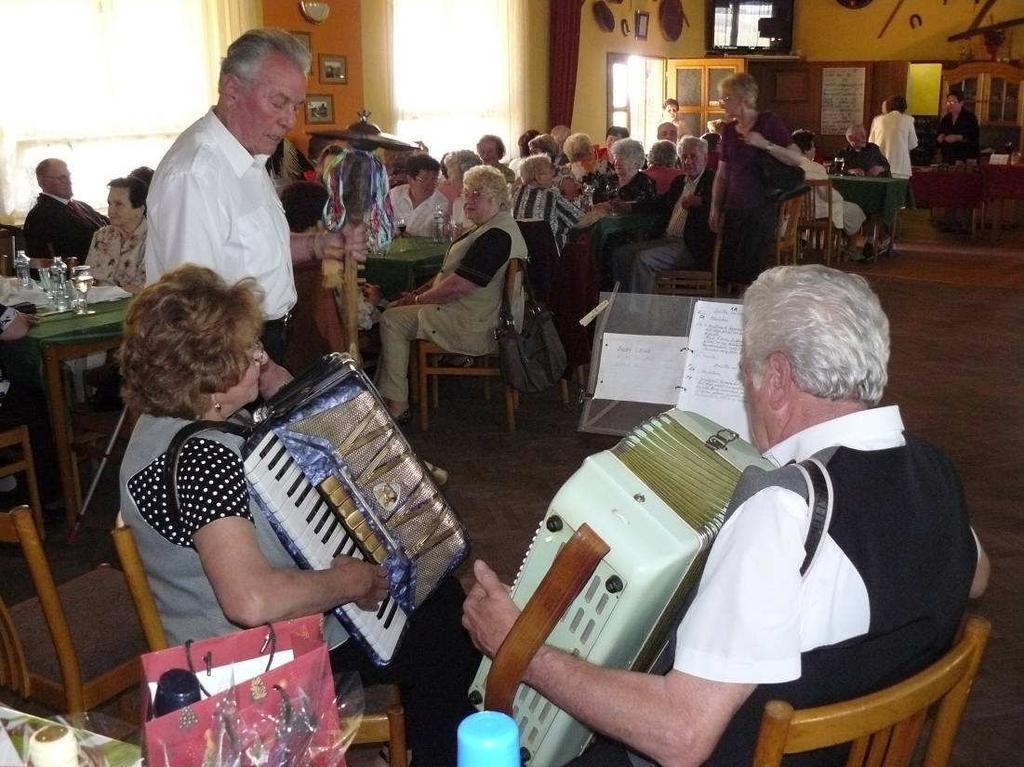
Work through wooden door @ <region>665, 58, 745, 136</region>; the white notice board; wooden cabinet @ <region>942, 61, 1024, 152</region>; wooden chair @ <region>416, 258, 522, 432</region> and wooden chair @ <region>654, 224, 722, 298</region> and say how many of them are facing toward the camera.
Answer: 3

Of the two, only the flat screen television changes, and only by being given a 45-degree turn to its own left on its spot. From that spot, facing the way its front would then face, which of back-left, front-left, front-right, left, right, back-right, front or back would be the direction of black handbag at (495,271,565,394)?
front-right

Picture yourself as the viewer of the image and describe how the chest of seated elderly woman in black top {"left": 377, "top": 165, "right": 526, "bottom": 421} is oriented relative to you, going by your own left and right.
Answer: facing to the left of the viewer

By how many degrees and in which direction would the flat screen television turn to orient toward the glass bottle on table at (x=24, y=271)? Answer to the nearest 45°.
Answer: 0° — it already faces it

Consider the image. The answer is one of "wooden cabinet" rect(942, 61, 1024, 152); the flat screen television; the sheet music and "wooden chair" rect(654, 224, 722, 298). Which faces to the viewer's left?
the wooden chair

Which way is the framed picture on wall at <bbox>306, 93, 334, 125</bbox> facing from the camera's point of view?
toward the camera

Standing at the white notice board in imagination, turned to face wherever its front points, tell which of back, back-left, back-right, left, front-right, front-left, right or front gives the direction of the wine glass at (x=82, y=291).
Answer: front

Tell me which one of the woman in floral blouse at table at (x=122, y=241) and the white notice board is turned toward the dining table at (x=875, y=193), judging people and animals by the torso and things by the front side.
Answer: the white notice board

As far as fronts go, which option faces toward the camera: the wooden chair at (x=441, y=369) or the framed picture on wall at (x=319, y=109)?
the framed picture on wall

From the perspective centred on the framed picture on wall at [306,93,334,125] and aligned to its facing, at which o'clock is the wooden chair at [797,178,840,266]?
The wooden chair is roughly at 9 o'clock from the framed picture on wall.

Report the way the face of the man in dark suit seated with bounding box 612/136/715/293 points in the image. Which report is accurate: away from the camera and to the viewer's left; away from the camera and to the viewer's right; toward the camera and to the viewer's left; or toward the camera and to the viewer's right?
toward the camera and to the viewer's left

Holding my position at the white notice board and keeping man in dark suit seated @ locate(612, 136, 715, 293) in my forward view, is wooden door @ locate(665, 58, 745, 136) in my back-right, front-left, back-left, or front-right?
front-right

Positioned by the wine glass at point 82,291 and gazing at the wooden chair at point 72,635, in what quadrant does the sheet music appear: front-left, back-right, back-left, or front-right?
front-left

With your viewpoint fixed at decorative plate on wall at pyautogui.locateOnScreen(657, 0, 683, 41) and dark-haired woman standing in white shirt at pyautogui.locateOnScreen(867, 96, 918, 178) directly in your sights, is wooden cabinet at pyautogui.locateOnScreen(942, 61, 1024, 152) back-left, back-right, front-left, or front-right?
front-left

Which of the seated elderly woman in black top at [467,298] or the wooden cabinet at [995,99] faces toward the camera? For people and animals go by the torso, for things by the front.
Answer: the wooden cabinet

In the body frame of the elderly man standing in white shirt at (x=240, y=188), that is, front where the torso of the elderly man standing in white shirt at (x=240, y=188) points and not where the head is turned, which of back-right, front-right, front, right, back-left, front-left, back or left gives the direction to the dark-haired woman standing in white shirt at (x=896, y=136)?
left

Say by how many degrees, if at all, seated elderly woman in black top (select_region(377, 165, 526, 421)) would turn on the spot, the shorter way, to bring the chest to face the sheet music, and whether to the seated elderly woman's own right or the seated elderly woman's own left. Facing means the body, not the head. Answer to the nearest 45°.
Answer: approximately 90° to the seated elderly woman's own left

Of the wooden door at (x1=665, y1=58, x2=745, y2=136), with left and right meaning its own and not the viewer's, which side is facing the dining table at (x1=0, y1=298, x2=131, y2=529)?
front

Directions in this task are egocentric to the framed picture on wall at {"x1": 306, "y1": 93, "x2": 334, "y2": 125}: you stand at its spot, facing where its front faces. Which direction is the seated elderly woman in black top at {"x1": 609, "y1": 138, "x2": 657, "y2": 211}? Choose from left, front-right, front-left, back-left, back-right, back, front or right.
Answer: front-left

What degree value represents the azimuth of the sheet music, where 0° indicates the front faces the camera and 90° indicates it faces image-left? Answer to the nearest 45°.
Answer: approximately 0°
